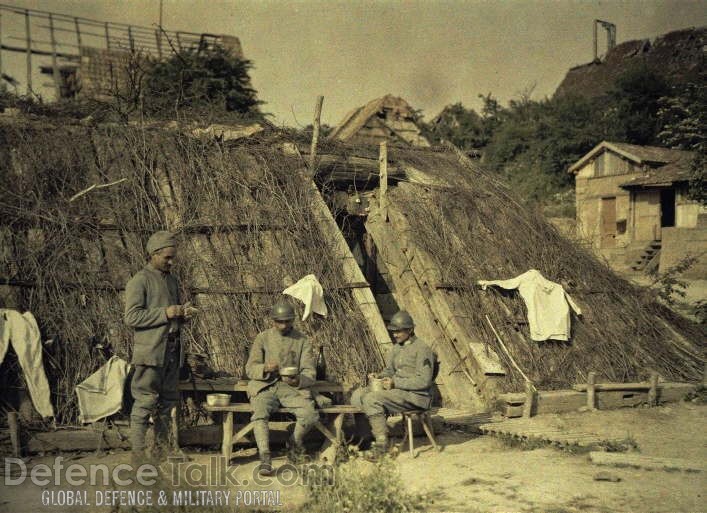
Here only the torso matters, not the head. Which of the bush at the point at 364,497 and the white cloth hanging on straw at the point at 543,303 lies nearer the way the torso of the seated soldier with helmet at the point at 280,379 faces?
the bush

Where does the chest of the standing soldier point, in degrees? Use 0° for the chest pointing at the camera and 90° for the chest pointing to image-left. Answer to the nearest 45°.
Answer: approximately 315°

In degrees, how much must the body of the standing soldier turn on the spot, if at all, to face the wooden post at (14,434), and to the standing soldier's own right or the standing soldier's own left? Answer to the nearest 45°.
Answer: approximately 180°

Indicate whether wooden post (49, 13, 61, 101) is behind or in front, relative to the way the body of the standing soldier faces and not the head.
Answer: behind

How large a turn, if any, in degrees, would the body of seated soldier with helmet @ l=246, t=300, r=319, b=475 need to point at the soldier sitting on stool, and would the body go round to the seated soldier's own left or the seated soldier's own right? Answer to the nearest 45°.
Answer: approximately 90° to the seated soldier's own left

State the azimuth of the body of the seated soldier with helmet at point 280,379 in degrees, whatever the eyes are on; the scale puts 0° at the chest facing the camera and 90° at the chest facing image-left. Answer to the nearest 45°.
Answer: approximately 0°

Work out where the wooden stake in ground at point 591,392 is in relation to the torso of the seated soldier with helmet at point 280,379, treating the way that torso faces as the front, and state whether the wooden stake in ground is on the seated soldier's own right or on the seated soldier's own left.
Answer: on the seated soldier's own left
